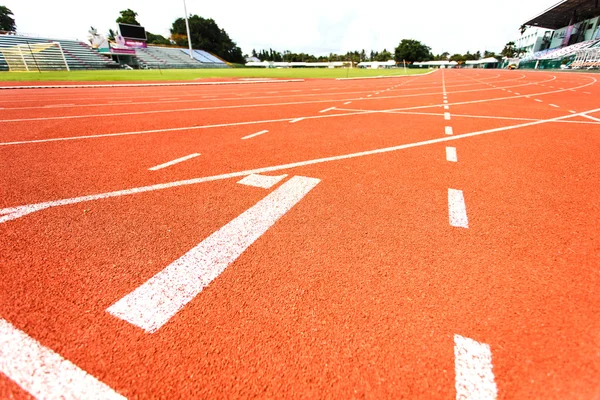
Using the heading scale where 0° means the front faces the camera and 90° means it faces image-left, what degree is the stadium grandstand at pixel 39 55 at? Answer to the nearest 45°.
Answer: approximately 315°
